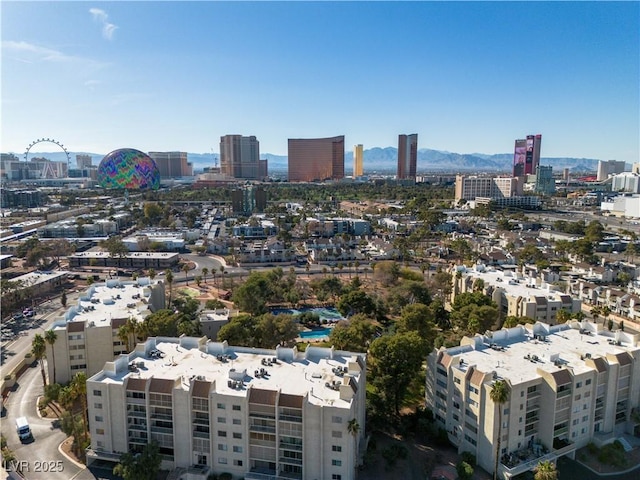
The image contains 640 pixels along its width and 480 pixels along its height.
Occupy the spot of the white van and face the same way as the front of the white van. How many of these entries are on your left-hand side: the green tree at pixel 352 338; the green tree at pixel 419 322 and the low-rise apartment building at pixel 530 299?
3

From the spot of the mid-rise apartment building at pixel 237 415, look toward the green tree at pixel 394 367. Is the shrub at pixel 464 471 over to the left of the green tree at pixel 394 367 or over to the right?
right

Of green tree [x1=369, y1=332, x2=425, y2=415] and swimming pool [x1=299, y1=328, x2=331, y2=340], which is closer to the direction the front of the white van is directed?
the green tree

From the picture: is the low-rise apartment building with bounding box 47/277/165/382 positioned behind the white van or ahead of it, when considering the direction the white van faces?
behind

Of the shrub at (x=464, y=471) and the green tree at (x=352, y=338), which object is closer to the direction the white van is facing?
the shrub

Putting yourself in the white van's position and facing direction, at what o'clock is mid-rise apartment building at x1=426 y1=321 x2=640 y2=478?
The mid-rise apartment building is roughly at 10 o'clock from the white van.

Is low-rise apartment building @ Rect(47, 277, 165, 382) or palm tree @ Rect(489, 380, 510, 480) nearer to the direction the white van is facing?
the palm tree

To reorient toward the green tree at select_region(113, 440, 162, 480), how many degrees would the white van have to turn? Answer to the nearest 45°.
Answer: approximately 45° to its left

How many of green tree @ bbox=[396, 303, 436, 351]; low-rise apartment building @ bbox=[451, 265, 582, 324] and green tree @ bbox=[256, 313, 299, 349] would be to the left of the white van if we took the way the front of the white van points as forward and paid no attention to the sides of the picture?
3

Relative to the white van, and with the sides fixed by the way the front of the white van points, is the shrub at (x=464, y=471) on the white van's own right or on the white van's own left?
on the white van's own left

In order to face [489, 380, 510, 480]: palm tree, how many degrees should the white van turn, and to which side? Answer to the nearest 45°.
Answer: approximately 45° to its left

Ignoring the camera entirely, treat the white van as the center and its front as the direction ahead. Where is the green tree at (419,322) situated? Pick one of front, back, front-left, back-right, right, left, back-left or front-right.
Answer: left

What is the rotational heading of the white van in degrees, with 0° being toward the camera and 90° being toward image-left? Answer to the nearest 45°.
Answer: approximately 0°

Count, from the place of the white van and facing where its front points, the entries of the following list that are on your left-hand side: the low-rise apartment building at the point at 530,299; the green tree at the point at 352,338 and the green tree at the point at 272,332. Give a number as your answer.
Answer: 3
